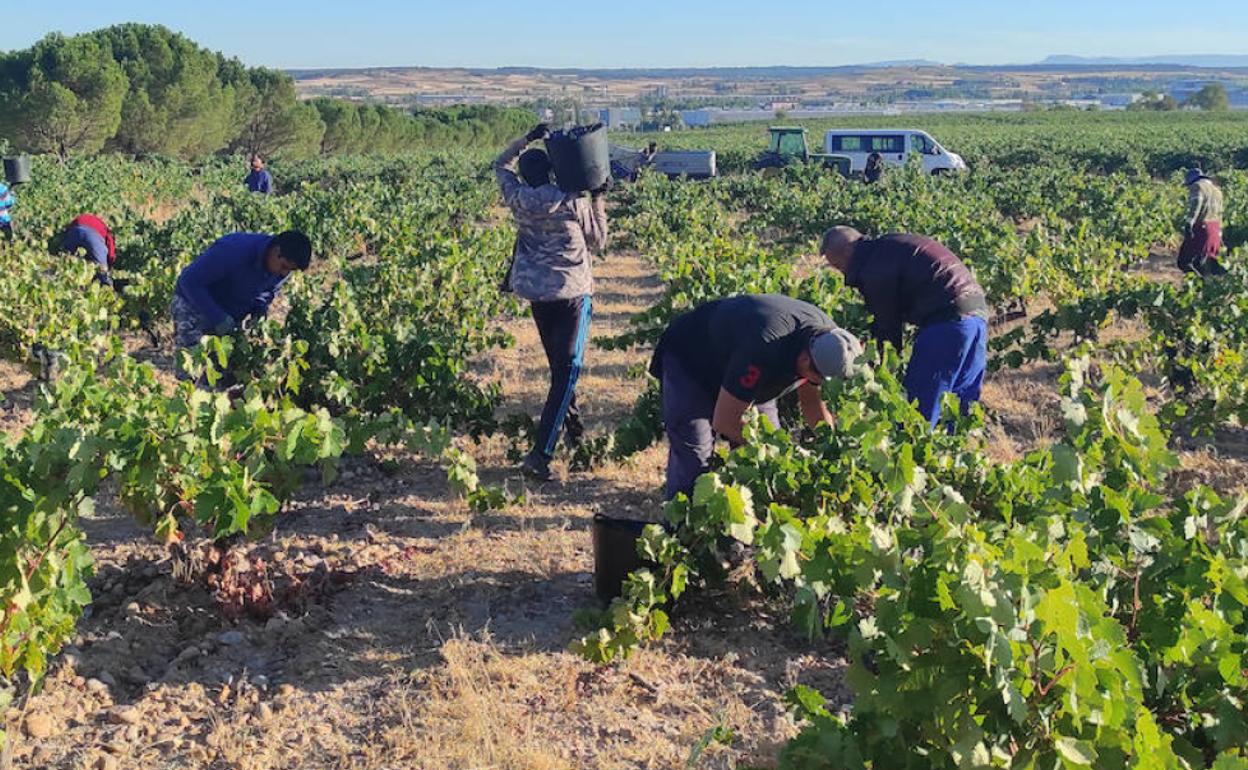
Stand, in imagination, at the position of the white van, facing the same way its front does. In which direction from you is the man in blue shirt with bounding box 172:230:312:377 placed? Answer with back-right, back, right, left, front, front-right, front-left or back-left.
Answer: right

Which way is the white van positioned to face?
to the viewer's right

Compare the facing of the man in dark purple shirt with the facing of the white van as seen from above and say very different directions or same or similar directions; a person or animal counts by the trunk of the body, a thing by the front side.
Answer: very different directions

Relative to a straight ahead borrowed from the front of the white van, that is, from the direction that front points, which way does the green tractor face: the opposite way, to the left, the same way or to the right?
the same way

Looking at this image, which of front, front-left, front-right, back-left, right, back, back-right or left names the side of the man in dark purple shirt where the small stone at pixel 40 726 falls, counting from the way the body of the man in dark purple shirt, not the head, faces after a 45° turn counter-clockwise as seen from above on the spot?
front

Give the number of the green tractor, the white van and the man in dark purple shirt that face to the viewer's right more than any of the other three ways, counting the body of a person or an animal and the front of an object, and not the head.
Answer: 2

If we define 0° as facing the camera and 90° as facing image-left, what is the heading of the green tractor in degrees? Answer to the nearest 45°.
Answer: approximately 270°

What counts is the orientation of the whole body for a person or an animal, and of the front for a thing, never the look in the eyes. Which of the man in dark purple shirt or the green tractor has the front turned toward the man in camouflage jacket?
the man in dark purple shirt

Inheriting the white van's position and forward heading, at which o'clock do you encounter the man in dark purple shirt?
The man in dark purple shirt is roughly at 3 o'clock from the white van.

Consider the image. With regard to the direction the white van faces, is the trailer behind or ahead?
behind

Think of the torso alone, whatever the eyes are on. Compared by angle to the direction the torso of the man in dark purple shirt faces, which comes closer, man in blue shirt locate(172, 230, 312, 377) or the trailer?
the man in blue shirt

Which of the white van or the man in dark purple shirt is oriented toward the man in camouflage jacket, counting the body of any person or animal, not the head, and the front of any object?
the man in dark purple shirt

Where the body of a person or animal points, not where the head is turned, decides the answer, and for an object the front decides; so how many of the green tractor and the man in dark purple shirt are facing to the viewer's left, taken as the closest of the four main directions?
1

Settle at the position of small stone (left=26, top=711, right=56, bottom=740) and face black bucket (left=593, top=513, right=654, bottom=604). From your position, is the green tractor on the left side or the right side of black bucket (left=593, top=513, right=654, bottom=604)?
left

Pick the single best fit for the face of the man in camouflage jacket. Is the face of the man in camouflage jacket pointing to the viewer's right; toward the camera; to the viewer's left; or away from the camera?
away from the camera

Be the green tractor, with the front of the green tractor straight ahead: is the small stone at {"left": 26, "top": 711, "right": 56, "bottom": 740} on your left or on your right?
on your right
